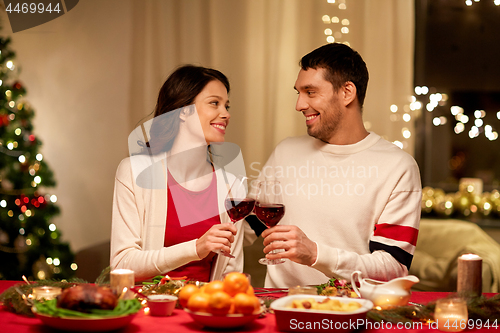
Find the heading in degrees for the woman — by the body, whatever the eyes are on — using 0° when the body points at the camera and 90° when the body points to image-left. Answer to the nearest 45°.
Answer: approximately 315°

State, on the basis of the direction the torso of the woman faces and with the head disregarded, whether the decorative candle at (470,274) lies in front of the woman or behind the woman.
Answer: in front

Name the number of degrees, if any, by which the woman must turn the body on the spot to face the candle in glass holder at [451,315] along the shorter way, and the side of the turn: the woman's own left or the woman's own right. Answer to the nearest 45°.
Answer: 0° — they already face it

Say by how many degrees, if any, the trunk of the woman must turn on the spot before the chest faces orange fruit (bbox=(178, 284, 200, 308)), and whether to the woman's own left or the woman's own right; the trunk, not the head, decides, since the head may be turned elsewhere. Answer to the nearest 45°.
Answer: approximately 45° to the woman's own right

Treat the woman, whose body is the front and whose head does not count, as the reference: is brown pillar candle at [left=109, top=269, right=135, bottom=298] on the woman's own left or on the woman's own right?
on the woman's own right

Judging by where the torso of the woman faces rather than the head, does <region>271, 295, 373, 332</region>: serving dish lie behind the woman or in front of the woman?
in front

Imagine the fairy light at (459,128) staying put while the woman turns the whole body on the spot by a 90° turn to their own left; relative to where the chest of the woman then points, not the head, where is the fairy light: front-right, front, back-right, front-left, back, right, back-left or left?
front

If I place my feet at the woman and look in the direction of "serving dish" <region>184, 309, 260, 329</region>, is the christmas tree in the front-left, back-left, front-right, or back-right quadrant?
back-right

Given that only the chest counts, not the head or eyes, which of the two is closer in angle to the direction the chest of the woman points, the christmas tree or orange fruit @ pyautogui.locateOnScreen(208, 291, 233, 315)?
the orange fruit

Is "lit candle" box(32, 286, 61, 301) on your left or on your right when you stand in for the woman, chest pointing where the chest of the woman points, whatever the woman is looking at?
on your right

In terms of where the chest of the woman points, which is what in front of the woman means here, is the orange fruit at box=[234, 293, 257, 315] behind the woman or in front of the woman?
in front

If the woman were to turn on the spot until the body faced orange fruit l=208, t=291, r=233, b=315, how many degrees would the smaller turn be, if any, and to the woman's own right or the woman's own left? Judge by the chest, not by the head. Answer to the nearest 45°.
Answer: approximately 45° to the woman's own right
